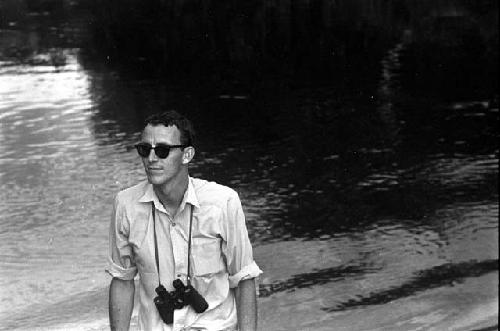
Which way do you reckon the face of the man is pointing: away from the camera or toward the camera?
toward the camera

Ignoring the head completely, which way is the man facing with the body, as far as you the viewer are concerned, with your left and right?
facing the viewer
